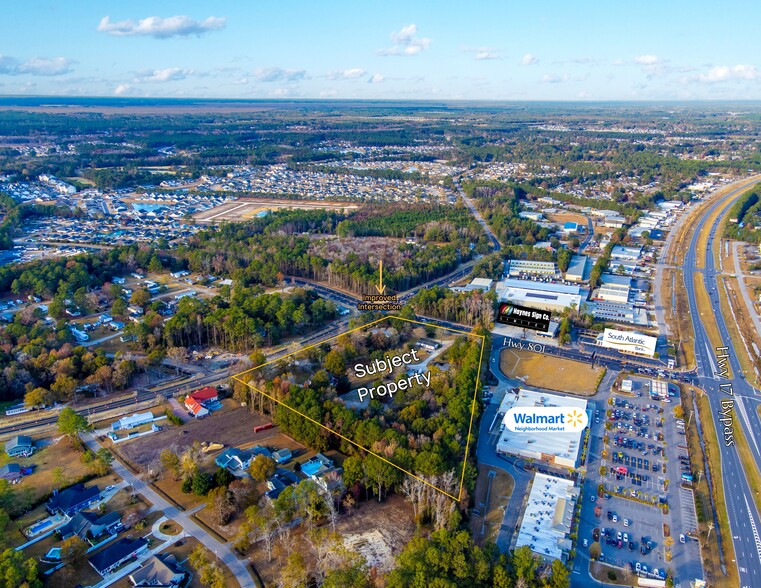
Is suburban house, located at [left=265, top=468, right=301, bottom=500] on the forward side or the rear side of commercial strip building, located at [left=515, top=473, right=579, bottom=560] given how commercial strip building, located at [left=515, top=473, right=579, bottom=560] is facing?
on the rear side

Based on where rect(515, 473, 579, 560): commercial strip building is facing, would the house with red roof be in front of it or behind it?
behind

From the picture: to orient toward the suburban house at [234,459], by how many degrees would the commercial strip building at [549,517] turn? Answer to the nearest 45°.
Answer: approximately 180°

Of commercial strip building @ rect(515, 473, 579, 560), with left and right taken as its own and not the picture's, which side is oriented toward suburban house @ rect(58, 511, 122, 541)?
back

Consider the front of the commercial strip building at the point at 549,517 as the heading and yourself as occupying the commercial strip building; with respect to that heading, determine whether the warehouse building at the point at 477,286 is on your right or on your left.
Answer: on your left

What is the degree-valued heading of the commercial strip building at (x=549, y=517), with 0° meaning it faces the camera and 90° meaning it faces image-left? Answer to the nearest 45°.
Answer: approximately 270°

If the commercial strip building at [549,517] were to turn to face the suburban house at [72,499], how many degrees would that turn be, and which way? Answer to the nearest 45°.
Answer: approximately 180°

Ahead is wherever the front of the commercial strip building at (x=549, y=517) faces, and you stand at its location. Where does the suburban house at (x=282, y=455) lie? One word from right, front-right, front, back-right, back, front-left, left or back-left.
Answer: back

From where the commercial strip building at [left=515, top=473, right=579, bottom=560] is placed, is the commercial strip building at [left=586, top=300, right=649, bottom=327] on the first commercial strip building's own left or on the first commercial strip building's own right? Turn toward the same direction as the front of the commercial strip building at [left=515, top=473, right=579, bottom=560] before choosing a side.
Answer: on the first commercial strip building's own left

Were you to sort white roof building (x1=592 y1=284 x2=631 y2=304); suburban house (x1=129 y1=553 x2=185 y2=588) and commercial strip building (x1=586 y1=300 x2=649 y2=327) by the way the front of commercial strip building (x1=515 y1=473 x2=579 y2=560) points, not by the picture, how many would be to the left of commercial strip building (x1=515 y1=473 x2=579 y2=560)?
2

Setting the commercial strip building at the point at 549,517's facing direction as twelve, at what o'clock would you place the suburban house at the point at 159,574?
The suburban house is roughly at 5 o'clock from the commercial strip building.

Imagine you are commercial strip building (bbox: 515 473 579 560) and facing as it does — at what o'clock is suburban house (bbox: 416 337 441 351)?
The suburban house is roughly at 8 o'clock from the commercial strip building.
